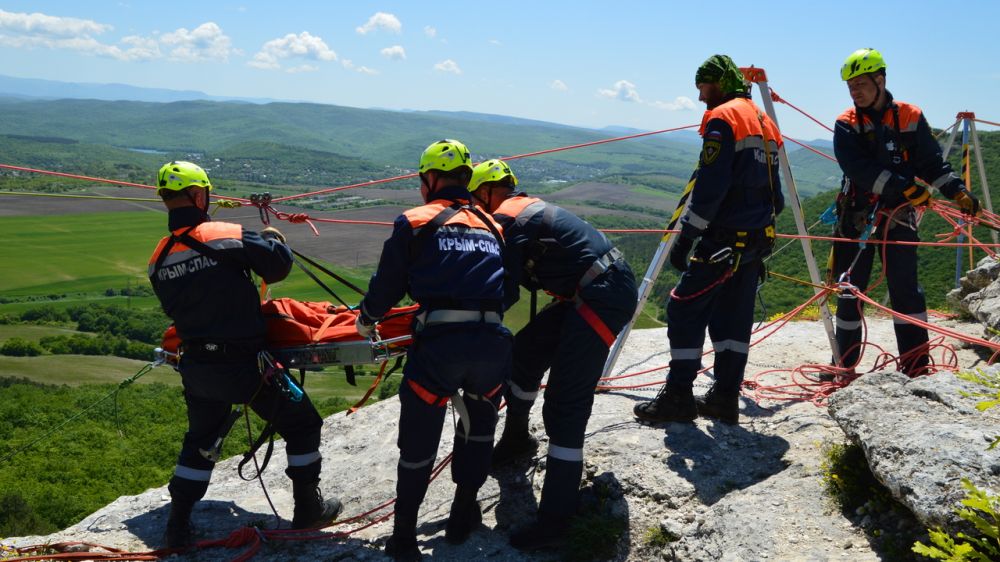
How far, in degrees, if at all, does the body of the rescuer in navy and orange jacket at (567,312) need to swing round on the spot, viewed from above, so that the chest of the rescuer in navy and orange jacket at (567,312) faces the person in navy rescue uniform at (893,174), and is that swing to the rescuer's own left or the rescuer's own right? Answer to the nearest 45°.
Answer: approximately 135° to the rescuer's own right

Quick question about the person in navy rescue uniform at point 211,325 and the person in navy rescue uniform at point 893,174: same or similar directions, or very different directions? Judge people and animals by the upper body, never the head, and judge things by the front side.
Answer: very different directions

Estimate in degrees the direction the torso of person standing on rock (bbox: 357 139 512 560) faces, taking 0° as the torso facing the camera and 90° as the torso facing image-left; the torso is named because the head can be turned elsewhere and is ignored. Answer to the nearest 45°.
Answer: approximately 135°

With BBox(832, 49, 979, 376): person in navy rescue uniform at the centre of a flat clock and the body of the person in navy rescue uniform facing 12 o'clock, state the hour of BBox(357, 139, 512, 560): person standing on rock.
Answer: The person standing on rock is roughly at 1 o'clock from the person in navy rescue uniform.

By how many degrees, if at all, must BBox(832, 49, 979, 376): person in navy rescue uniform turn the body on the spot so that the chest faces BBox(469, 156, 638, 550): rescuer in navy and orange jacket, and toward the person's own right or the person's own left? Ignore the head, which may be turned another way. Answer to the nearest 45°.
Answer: approximately 45° to the person's own right

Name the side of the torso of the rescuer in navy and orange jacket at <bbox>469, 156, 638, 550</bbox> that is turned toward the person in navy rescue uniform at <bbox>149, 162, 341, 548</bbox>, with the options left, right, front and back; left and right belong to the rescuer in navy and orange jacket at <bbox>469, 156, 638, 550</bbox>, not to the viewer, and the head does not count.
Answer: front

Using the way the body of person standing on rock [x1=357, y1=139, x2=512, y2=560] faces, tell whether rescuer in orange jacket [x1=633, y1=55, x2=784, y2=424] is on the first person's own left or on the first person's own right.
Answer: on the first person's own right

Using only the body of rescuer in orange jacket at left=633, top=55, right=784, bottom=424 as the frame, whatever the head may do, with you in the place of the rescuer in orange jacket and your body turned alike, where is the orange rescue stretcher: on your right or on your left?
on your left

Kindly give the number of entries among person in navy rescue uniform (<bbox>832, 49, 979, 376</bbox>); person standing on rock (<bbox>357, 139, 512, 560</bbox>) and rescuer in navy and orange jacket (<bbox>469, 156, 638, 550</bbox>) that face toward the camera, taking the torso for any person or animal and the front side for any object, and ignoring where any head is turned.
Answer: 1

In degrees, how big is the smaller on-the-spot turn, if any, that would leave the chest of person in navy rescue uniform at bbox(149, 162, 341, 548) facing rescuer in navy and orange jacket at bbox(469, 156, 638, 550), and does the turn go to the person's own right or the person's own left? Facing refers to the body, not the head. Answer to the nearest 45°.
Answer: approximately 45° to the person's own right
